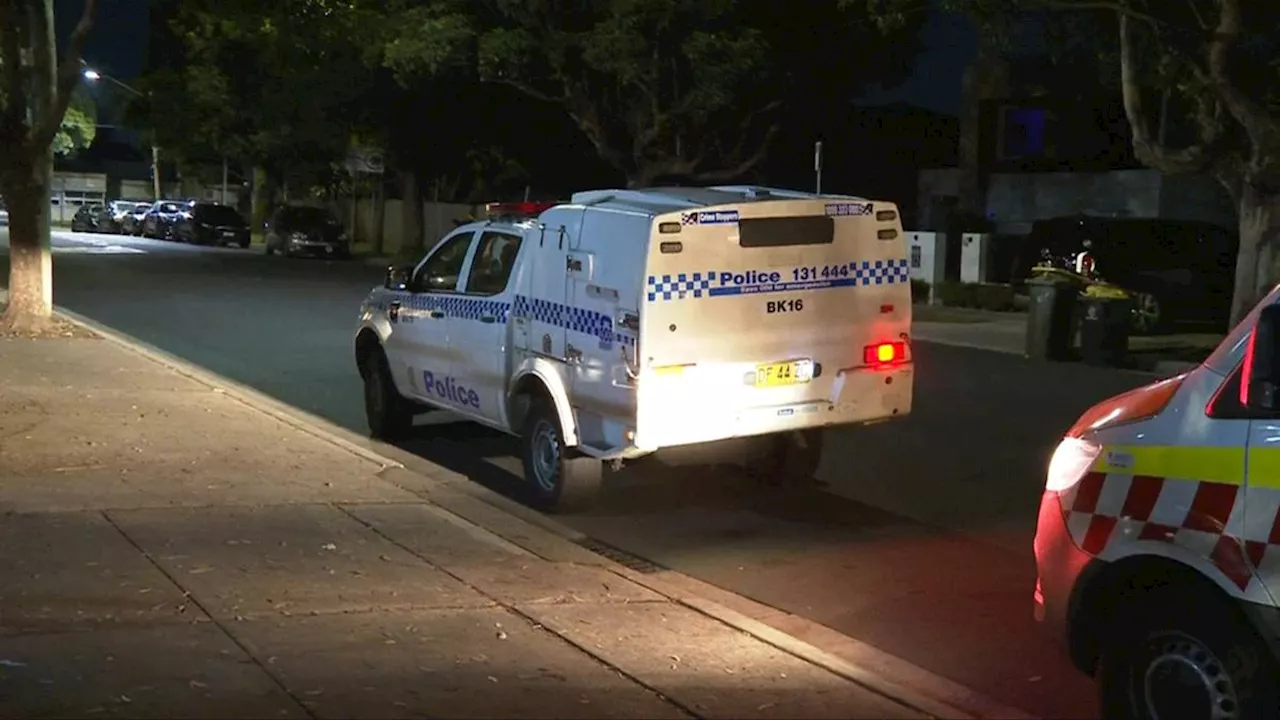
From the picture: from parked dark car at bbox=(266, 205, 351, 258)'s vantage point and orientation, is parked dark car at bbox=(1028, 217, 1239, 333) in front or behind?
in front

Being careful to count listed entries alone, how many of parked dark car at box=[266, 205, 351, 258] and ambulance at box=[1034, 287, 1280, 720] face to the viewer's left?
1

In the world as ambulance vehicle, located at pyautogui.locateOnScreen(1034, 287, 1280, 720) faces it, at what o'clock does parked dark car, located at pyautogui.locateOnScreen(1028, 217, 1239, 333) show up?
The parked dark car is roughly at 3 o'clock from the ambulance vehicle.

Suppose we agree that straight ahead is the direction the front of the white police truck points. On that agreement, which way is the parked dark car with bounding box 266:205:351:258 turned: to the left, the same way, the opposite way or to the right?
the opposite way

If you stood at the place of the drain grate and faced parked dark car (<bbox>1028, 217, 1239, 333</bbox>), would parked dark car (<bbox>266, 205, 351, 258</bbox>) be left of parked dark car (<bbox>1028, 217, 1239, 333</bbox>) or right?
left

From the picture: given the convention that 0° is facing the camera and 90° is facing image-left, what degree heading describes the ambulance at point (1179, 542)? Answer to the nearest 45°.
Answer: approximately 90°

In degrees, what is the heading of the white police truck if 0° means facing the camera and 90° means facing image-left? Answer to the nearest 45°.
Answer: approximately 135°

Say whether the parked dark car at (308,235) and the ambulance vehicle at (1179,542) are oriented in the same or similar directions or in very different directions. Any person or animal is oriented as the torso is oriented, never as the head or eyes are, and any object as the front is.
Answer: very different directions

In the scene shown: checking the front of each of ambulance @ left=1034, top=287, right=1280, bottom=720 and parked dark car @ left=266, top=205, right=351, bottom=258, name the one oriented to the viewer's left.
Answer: the ambulance
